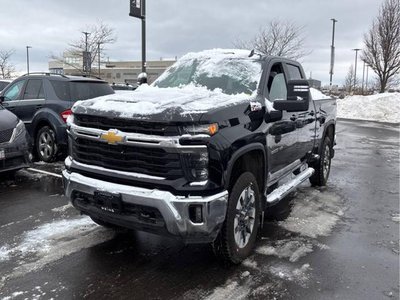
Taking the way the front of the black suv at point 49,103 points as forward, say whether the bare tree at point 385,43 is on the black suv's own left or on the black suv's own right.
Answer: on the black suv's own right

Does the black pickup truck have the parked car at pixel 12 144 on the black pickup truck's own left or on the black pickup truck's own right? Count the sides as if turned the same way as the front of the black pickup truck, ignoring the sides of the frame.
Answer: on the black pickup truck's own right

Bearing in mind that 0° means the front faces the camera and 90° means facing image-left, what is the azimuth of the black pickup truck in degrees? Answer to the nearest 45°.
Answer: approximately 45°

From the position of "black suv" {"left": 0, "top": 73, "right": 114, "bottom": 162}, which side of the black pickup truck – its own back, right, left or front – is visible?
right

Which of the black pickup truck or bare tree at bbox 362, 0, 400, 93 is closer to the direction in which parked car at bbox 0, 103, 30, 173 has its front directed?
the black pickup truck

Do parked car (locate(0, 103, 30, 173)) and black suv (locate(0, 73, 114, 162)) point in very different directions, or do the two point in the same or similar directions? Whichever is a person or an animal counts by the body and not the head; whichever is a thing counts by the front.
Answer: very different directions

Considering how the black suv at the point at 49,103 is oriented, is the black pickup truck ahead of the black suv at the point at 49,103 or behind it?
behind

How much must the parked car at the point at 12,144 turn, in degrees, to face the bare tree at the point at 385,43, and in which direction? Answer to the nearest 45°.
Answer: approximately 90° to its left

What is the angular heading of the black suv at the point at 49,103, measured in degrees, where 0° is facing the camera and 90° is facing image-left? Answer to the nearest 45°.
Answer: approximately 135°
